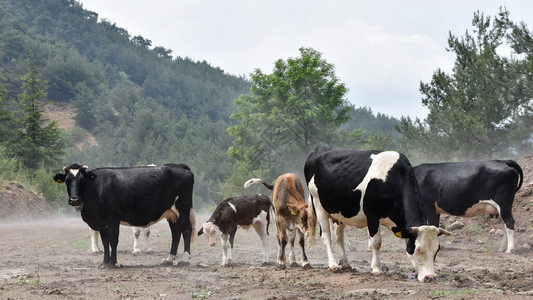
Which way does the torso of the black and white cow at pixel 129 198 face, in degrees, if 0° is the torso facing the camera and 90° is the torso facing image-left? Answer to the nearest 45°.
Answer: approximately 90°

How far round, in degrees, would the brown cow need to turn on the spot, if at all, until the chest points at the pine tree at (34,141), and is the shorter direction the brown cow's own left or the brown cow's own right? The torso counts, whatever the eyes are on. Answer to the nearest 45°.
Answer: approximately 135° to the brown cow's own right

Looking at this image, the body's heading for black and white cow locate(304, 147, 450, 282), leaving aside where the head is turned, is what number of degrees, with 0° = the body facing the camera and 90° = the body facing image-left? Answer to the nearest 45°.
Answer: approximately 315°

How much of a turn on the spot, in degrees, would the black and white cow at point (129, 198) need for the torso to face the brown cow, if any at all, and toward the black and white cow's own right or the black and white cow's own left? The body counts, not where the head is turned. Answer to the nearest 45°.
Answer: approximately 135° to the black and white cow's own left

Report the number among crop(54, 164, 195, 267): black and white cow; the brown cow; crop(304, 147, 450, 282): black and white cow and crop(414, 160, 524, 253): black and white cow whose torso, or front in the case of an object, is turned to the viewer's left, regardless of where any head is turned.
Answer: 2

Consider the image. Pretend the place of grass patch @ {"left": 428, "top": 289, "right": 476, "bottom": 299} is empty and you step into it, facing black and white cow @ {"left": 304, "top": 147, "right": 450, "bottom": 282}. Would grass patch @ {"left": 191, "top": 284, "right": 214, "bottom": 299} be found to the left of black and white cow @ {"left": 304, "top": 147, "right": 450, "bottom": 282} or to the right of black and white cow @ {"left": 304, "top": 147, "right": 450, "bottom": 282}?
left

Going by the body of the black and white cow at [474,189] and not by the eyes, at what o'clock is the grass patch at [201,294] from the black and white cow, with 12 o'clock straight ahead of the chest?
The grass patch is roughly at 10 o'clock from the black and white cow.

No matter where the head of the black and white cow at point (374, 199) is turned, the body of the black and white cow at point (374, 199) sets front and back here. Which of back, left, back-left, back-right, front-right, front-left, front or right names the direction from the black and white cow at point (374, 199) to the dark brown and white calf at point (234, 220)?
back

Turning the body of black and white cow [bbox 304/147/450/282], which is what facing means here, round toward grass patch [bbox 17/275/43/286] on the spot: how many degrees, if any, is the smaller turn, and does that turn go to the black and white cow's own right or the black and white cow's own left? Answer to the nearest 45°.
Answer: approximately 135° to the black and white cow's own right

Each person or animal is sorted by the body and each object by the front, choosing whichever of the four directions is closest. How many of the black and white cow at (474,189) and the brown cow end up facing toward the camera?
1

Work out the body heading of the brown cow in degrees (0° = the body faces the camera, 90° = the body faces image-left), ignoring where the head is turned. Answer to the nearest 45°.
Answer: approximately 0°

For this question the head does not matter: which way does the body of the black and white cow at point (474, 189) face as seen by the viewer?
to the viewer's left
